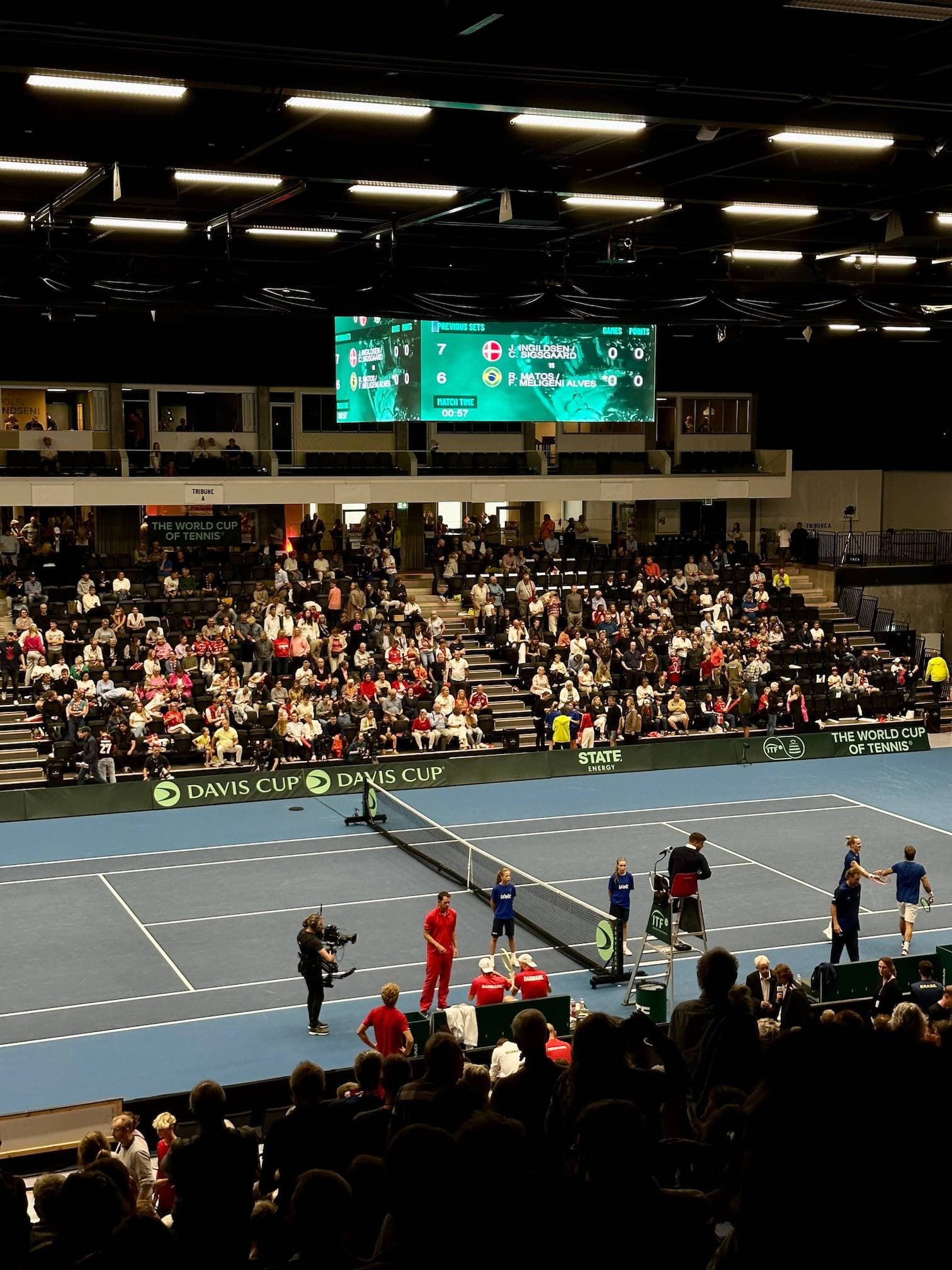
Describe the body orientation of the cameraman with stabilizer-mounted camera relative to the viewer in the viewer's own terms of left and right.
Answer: facing to the right of the viewer

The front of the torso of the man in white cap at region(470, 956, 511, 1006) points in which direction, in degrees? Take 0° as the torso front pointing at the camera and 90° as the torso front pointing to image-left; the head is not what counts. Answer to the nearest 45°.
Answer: approximately 180°

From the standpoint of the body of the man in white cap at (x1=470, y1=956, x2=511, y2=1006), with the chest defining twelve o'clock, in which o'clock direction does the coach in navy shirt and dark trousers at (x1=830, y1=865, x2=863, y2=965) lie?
The coach in navy shirt and dark trousers is roughly at 2 o'clock from the man in white cap.

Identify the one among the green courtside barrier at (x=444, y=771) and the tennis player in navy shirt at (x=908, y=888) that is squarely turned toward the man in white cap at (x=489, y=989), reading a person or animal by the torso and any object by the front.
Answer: the green courtside barrier

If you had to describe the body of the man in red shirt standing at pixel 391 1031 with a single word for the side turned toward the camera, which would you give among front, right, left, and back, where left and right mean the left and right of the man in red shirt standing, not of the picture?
back

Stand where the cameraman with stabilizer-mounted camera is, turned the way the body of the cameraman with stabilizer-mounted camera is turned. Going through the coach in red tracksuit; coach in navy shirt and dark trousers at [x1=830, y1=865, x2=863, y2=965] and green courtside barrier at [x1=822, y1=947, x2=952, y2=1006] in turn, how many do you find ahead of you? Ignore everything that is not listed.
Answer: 3
